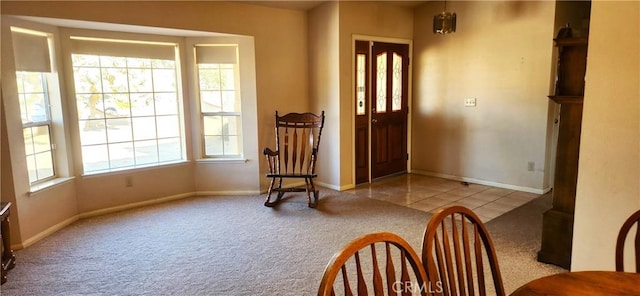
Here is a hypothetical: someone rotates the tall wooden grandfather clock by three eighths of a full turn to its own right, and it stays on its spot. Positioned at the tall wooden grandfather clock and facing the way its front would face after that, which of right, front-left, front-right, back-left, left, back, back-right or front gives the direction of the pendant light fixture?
left

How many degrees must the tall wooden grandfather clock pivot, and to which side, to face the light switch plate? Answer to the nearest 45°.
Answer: approximately 45° to its right

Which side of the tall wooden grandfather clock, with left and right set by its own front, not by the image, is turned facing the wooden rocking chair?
front

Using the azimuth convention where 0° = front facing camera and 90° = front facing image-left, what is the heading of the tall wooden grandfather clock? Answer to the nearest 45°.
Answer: approximately 90°

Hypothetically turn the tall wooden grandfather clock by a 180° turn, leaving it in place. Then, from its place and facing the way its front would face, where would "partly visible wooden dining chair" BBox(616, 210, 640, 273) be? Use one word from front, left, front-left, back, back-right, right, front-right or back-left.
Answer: right

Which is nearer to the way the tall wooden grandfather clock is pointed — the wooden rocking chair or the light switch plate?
the wooden rocking chair

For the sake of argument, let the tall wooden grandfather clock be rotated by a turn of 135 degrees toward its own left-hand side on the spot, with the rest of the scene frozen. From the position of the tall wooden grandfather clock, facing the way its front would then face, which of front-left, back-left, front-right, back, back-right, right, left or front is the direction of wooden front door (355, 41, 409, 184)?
back
